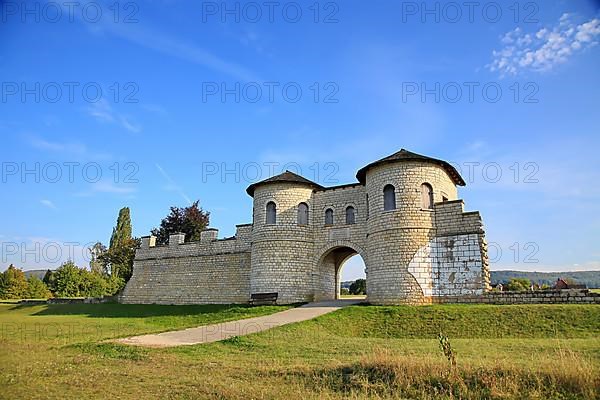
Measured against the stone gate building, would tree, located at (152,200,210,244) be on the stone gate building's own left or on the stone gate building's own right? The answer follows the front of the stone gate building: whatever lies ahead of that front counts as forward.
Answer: on the stone gate building's own right

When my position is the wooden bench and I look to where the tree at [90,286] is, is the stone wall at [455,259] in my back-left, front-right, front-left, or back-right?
back-right

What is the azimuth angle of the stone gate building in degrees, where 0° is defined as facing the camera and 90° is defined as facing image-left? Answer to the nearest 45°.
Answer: approximately 45°

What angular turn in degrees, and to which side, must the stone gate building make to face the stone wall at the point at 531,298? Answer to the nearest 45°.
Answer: approximately 90° to its left

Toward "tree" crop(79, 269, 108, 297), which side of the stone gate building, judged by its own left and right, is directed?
right

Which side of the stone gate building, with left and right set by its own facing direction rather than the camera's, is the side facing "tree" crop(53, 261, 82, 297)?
right

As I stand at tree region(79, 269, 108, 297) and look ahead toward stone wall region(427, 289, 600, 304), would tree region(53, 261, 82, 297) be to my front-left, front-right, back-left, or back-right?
back-right

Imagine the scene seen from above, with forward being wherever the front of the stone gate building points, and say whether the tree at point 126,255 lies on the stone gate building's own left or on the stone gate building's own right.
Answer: on the stone gate building's own right
